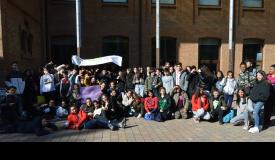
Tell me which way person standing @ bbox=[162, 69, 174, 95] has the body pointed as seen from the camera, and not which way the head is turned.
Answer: toward the camera

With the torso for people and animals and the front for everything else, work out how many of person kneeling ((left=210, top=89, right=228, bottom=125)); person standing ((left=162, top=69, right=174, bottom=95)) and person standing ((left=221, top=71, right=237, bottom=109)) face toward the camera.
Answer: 3

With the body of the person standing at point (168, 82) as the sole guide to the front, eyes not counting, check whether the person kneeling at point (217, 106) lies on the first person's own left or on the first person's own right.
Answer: on the first person's own left

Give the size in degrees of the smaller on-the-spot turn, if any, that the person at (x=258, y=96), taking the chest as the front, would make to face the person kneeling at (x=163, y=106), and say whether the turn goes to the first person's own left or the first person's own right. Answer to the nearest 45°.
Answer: approximately 45° to the first person's own right

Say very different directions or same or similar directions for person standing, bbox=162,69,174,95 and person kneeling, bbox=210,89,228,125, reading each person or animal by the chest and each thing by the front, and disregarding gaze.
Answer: same or similar directions

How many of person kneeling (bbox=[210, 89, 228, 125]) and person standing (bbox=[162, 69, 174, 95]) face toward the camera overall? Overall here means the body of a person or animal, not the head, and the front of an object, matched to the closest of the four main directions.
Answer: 2

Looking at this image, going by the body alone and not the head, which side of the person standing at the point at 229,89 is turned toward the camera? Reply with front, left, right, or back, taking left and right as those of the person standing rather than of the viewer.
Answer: front

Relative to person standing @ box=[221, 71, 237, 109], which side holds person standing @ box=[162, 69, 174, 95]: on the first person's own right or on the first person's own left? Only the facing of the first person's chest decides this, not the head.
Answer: on the first person's own right

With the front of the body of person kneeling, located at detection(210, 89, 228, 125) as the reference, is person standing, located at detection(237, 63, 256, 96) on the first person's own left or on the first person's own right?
on the first person's own left

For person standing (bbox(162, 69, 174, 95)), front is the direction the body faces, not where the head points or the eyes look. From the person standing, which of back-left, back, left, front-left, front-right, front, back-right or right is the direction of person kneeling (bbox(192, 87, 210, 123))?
front-left

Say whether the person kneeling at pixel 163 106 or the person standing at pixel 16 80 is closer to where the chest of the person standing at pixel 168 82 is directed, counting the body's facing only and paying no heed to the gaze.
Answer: the person kneeling

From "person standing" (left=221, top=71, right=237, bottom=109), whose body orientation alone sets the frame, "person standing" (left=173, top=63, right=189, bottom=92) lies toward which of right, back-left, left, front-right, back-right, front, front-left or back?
right

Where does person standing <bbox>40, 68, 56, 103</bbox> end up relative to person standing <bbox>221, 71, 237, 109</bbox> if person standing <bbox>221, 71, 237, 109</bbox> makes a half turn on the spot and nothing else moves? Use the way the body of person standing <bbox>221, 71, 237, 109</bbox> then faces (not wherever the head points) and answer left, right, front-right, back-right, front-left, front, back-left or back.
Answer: left

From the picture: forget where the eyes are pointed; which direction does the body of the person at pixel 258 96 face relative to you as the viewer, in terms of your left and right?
facing the viewer and to the left of the viewer

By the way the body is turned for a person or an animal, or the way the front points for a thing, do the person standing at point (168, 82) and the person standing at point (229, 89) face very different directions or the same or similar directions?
same or similar directions

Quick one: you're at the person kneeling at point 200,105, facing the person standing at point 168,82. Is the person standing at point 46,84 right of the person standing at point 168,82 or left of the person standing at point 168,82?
left

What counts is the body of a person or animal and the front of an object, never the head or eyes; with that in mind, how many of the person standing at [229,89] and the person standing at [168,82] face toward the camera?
2
